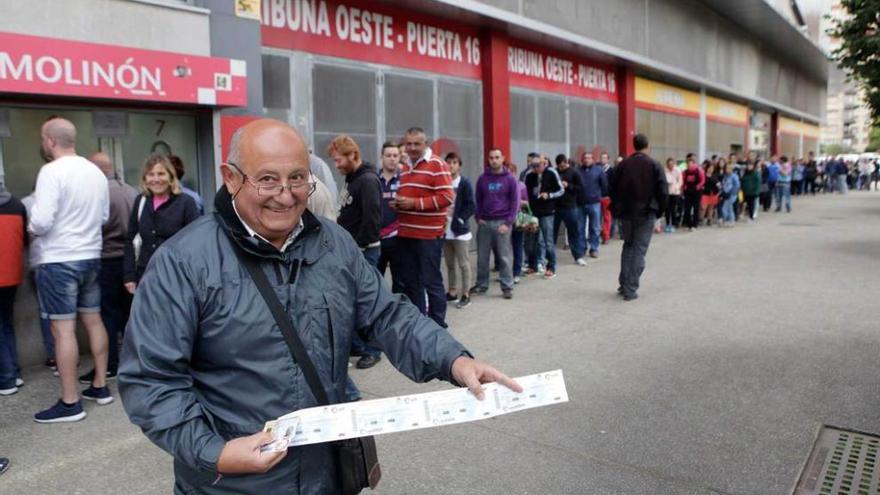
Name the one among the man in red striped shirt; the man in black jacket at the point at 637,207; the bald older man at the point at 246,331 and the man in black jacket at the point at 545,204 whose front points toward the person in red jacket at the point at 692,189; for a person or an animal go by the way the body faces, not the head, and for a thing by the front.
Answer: the man in black jacket at the point at 637,207

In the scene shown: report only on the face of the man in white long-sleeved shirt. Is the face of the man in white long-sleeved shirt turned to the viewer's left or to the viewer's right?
to the viewer's left

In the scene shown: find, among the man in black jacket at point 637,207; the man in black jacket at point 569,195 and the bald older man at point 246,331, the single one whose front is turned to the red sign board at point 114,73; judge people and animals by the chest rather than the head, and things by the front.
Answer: the man in black jacket at point 569,195

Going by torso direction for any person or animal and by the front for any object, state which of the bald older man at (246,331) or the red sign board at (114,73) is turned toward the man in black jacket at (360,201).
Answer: the red sign board

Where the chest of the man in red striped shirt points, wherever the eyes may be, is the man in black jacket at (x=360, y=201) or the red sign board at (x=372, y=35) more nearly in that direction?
the man in black jacket

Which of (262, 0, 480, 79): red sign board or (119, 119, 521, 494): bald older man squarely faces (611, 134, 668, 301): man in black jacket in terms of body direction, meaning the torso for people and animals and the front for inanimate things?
the red sign board

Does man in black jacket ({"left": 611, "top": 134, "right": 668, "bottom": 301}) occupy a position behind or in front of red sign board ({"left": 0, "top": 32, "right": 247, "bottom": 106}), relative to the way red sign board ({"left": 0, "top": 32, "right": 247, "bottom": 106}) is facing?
in front

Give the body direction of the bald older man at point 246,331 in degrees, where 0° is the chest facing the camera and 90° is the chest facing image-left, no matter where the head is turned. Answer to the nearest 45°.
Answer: approximately 315°

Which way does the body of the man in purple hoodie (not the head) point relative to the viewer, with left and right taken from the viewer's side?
facing the viewer

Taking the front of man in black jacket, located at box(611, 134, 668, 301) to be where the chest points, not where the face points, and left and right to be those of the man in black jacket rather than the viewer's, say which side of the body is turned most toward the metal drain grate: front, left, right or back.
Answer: back

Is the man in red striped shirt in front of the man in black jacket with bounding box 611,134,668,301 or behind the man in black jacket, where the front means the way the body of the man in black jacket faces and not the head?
behind

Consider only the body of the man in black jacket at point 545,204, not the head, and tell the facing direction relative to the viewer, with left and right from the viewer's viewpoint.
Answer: facing the viewer and to the left of the viewer

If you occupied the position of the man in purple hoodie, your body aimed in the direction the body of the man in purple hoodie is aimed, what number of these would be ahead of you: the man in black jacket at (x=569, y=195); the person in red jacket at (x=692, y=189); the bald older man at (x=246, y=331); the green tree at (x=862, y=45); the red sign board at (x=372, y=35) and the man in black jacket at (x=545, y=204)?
1

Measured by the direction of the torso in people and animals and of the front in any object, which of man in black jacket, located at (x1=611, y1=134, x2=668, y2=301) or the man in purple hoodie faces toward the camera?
the man in purple hoodie

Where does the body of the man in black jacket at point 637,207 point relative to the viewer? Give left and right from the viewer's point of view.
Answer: facing away from the viewer

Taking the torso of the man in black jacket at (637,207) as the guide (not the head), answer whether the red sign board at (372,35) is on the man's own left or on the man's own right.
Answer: on the man's own left
